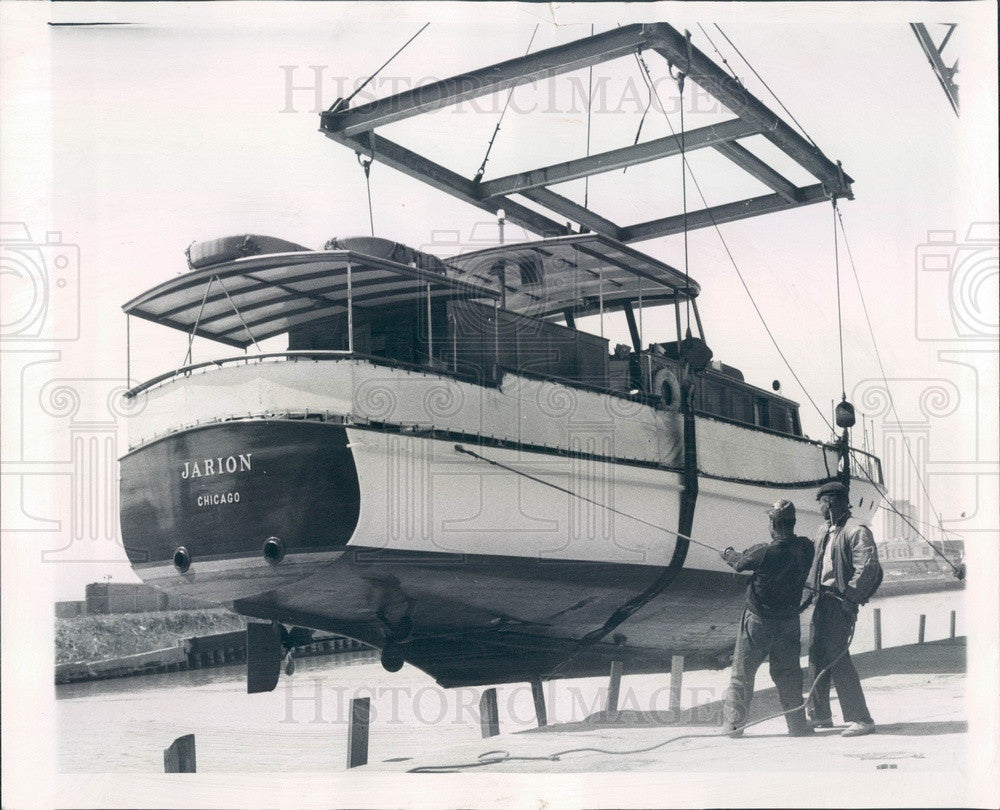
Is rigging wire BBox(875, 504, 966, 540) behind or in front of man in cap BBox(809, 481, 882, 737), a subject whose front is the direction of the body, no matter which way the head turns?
behind

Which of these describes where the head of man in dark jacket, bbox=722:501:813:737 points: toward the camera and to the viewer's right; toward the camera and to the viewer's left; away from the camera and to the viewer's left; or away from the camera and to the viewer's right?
away from the camera and to the viewer's left

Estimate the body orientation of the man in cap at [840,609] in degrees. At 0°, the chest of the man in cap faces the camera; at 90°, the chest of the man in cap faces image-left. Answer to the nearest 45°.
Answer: approximately 45°

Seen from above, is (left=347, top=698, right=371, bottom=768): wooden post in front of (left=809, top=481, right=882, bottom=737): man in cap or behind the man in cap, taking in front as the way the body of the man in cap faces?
in front
